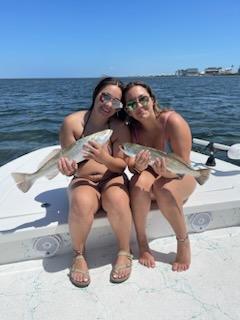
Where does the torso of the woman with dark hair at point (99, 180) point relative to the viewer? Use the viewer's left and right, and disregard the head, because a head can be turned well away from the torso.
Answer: facing the viewer

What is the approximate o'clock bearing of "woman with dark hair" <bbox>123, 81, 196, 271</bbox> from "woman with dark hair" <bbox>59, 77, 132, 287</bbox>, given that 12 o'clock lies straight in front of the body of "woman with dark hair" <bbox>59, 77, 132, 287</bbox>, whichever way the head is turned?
"woman with dark hair" <bbox>123, 81, 196, 271</bbox> is roughly at 9 o'clock from "woman with dark hair" <bbox>59, 77, 132, 287</bbox>.
